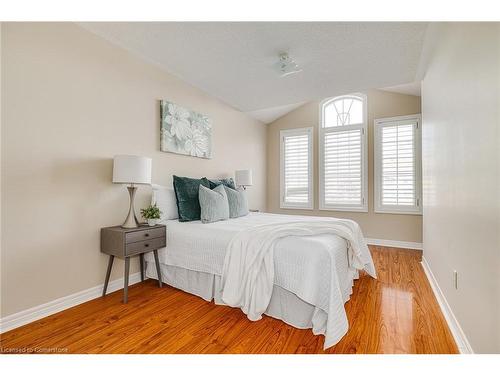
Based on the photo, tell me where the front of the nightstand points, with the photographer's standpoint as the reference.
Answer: facing the viewer and to the right of the viewer

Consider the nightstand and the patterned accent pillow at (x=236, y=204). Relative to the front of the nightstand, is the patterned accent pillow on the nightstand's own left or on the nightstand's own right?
on the nightstand's own left

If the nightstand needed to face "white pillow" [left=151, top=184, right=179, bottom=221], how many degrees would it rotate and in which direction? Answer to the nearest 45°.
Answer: approximately 90° to its left

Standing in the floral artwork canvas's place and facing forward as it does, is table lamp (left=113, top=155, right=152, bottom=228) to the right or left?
on its right

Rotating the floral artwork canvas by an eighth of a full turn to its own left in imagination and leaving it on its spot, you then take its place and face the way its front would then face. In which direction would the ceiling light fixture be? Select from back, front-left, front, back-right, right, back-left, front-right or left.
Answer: front-right

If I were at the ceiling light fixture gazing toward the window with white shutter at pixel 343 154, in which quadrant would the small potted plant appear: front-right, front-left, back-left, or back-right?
back-left

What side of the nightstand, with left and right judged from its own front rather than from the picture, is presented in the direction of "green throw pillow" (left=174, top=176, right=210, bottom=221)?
left

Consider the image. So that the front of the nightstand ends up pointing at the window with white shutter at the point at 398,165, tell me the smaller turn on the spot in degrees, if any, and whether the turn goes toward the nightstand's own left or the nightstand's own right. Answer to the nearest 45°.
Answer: approximately 45° to the nightstand's own left

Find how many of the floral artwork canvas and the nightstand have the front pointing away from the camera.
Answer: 0

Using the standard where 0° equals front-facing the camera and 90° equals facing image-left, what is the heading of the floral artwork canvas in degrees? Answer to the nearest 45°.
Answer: approximately 315°
